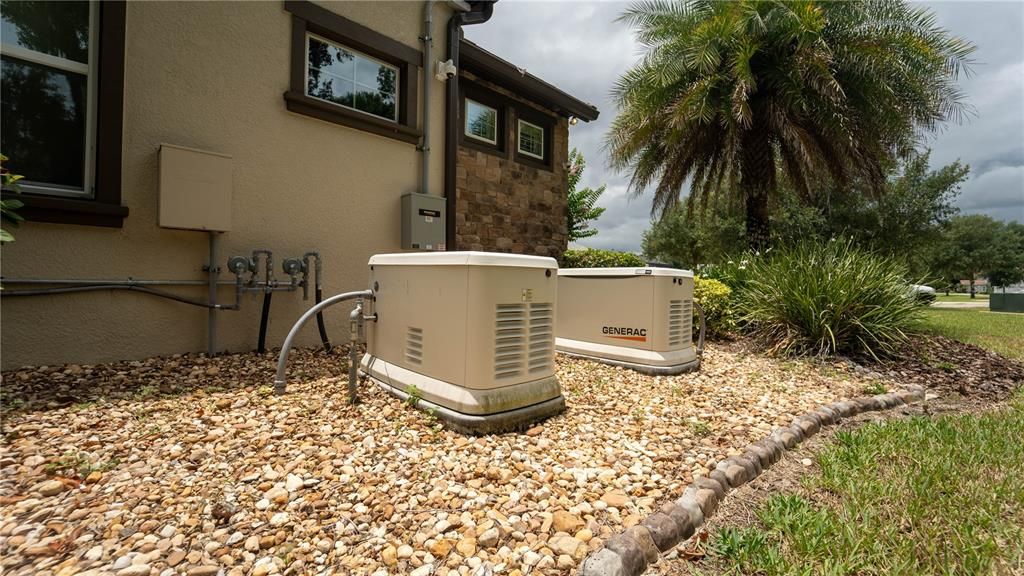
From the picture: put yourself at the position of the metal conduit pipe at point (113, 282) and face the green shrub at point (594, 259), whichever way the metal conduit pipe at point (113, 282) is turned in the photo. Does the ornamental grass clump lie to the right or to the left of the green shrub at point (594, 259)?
right

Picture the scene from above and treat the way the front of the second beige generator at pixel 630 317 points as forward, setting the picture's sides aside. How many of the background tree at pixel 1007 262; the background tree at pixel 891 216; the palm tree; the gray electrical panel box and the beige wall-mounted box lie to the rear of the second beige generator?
3

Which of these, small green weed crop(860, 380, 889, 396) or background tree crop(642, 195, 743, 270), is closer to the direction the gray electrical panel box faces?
the small green weed

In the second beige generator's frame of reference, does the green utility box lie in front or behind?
behind

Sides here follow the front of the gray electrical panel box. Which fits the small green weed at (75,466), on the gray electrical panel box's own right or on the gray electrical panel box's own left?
on the gray electrical panel box's own right

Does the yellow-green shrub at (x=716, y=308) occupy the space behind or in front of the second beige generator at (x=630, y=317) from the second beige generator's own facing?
behind

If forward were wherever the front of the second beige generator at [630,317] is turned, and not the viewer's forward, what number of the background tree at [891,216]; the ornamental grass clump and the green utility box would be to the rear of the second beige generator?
3

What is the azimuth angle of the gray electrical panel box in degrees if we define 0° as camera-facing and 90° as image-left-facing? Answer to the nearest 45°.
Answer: approximately 315°

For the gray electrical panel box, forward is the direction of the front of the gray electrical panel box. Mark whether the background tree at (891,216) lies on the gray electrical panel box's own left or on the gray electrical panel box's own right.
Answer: on the gray electrical panel box's own left
